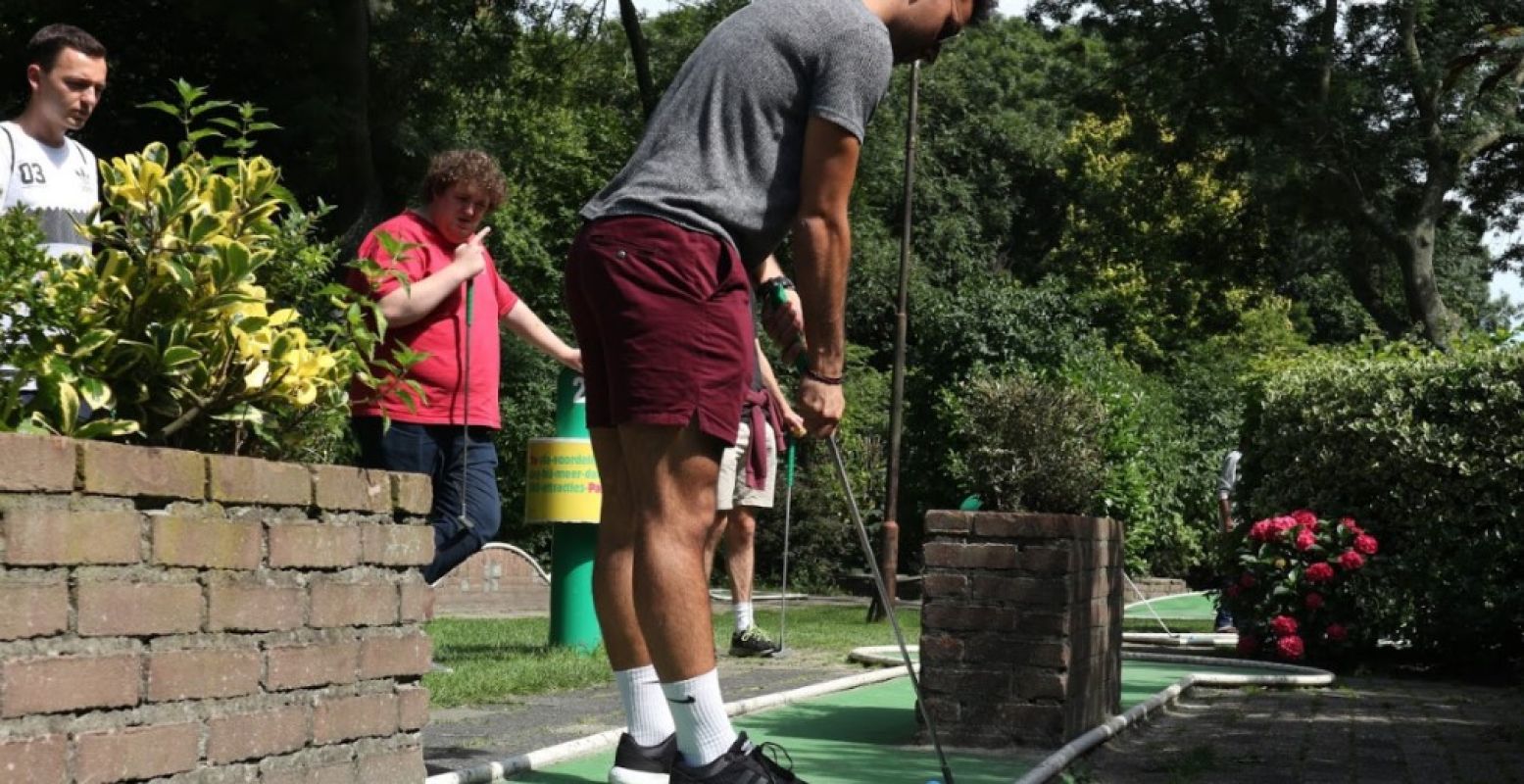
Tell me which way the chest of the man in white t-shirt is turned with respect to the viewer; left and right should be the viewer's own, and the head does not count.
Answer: facing the viewer and to the right of the viewer

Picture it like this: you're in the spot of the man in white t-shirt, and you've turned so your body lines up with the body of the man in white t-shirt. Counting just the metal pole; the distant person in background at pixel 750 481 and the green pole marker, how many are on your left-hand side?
3

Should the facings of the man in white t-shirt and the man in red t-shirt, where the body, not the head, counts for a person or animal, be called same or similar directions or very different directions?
same or similar directions

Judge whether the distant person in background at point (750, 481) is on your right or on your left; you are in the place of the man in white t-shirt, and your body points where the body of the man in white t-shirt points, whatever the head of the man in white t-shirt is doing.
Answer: on your left

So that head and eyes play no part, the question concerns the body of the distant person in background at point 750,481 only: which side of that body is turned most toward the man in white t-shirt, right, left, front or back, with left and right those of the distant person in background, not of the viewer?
right

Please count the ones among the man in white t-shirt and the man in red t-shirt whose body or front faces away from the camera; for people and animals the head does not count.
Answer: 0

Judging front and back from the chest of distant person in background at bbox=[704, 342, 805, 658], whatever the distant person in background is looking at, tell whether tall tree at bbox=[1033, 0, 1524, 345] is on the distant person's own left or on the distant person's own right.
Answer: on the distant person's own left

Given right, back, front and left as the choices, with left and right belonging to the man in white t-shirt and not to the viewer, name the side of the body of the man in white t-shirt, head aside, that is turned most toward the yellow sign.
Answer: left

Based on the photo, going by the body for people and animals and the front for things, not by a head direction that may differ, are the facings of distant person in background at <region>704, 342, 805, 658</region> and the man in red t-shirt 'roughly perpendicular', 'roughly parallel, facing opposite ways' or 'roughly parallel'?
roughly parallel

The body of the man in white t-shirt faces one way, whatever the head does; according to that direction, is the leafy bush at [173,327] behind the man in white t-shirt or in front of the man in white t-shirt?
in front

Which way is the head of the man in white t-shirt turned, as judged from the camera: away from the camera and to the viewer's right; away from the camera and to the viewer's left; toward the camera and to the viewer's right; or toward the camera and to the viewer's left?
toward the camera and to the viewer's right
